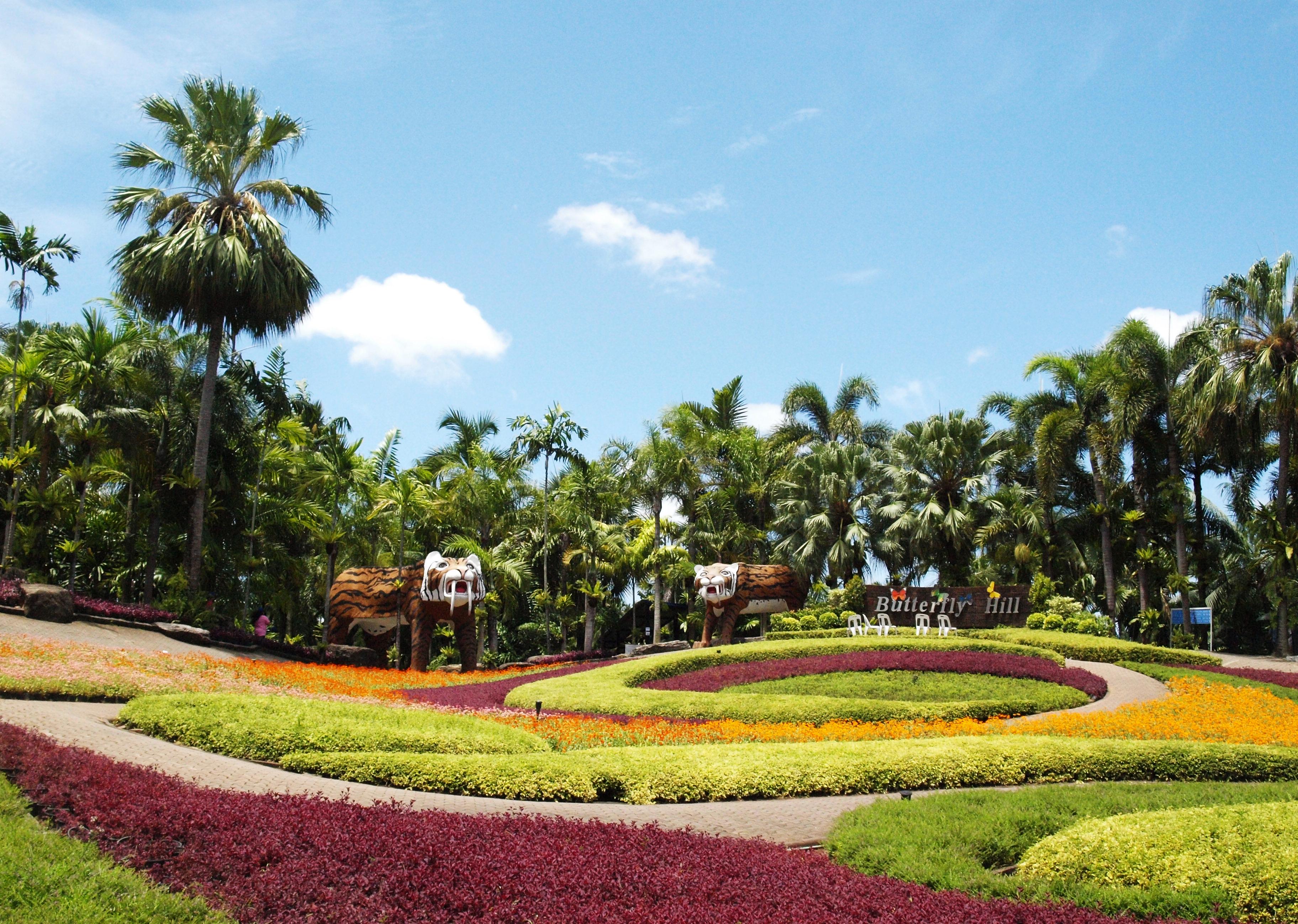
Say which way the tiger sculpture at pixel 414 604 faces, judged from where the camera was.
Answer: facing the viewer and to the right of the viewer

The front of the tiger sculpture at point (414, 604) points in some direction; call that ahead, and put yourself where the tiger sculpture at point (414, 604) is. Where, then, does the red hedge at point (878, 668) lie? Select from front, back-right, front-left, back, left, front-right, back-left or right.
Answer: front

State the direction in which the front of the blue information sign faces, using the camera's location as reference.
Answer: facing the viewer

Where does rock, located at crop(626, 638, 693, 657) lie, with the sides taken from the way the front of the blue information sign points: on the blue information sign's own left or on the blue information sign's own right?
on the blue information sign's own right

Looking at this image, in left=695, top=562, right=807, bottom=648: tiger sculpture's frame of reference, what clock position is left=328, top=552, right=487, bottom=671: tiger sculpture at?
left=328, top=552, right=487, bottom=671: tiger sculpture is roughly at 1 o'clock from left=695, top=562, right=807, bottom=648: tiger sculpture.

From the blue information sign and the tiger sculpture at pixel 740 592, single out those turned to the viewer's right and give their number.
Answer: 0

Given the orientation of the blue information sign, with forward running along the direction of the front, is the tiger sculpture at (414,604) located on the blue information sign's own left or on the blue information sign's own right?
on the blue information sign's own right

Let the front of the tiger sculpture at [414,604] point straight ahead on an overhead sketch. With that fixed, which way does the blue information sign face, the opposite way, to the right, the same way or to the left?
to the right

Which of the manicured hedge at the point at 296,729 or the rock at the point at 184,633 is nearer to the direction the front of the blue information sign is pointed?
the manicured hedge

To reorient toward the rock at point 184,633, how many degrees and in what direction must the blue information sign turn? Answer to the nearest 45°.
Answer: approximately 45° to its right

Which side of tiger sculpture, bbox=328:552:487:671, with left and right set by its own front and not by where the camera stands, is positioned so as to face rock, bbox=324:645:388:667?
back

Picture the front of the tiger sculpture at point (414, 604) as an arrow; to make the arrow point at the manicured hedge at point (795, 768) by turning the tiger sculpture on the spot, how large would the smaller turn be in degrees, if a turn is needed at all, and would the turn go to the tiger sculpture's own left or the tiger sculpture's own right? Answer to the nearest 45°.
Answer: approximately 45° to the tiger sculpture's own right

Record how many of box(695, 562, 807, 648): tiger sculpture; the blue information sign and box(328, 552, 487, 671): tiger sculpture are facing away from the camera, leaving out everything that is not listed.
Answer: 0

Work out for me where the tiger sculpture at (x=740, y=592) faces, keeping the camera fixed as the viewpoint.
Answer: facing the viewer and to the left of the viewer

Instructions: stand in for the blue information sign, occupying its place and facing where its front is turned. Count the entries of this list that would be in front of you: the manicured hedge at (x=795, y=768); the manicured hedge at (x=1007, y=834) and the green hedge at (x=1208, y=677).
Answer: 3

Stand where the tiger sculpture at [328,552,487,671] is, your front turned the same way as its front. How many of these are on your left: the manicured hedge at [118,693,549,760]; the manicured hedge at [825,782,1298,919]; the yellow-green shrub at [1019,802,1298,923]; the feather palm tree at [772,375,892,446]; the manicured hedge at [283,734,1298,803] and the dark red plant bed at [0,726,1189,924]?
1

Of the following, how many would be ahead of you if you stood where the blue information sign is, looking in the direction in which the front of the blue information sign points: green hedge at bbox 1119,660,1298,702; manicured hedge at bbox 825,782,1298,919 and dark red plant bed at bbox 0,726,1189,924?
3

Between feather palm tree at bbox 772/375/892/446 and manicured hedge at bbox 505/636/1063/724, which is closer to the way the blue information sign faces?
the manicured hedge
